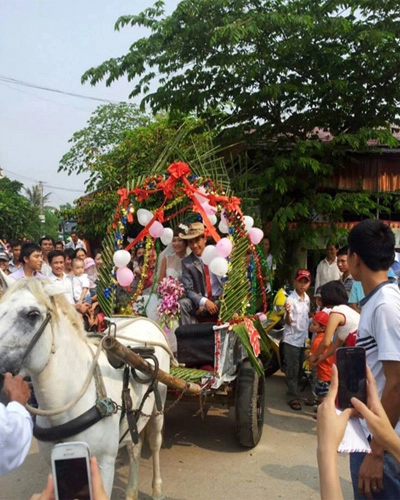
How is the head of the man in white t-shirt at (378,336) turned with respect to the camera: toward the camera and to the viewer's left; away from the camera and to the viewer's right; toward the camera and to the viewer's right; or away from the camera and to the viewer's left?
away from the camera and to the viewer's left

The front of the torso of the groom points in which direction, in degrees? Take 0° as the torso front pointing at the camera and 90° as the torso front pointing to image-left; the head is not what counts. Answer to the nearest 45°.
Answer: approximately 0°

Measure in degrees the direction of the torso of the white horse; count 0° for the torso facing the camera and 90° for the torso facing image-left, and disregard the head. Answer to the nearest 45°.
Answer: approximately 45°

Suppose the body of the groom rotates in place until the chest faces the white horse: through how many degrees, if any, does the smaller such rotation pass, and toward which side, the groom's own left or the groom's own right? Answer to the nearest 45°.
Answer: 0° — they already face it

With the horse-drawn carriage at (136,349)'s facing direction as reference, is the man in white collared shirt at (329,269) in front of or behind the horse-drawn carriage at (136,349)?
behind

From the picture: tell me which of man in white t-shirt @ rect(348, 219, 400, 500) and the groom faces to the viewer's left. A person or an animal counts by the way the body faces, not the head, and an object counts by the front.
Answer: the man in white t-shirt

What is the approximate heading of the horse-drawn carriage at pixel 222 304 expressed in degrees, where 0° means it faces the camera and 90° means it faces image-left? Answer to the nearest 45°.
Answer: approximately 45°

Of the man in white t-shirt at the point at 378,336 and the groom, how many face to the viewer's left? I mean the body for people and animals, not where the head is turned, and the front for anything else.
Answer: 1

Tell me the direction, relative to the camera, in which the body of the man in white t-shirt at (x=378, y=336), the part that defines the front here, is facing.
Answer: to the viewer's left

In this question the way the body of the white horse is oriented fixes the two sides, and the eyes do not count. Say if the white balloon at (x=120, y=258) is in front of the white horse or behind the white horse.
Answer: behind

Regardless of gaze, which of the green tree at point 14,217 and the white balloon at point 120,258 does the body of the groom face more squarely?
the white balloon
